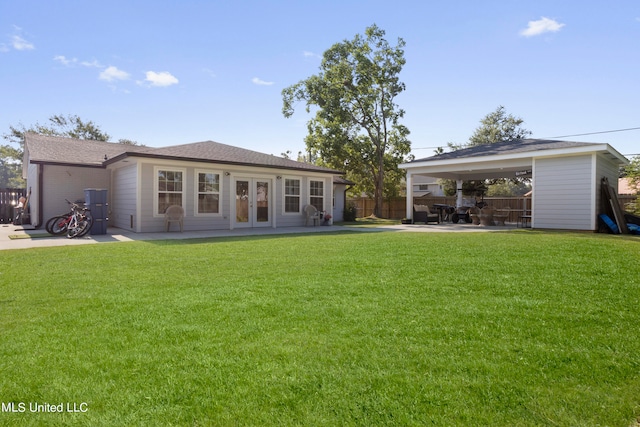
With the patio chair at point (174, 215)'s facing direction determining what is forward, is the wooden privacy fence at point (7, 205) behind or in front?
behind

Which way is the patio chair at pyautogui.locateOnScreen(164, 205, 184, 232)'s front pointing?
toward the camera

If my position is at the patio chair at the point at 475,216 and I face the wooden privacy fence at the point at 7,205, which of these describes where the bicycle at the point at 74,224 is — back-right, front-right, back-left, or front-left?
front-left

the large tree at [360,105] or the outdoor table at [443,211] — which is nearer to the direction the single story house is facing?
the outdoor table

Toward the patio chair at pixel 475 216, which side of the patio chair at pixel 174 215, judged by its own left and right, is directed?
left

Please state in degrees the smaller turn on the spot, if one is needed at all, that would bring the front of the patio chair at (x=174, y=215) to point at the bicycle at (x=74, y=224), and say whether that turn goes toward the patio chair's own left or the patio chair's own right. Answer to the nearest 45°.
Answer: approximately 90° to the patio chair's own right

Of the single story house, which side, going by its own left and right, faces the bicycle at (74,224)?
right

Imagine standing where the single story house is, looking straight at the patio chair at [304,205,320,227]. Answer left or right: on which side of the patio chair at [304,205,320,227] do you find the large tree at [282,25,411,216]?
left

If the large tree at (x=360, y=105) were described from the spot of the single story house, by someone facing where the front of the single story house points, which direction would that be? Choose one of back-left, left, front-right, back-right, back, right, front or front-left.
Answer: left

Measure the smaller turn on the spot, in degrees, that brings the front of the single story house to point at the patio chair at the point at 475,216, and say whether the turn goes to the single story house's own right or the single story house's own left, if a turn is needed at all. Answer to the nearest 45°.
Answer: approximately 45° to the single story house's own left

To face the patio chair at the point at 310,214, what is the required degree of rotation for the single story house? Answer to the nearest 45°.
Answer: approximately 45° to its left
